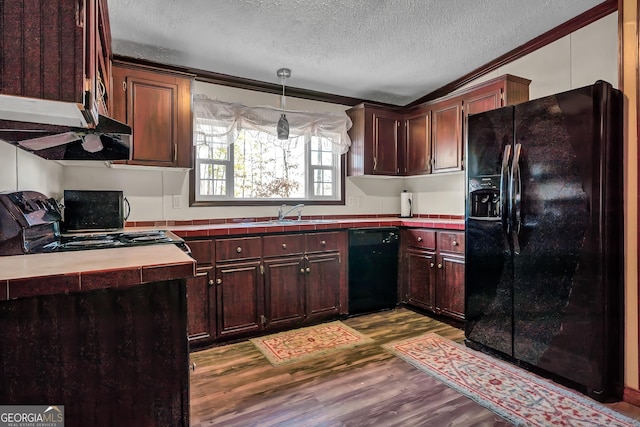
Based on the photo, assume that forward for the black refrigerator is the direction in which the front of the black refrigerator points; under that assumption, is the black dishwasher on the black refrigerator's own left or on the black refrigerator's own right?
on the black refrigerator's own right

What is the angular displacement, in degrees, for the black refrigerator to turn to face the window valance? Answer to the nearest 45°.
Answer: approximately 45° to its right

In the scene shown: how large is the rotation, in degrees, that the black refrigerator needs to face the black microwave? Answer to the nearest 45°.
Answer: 0° — it already faces it

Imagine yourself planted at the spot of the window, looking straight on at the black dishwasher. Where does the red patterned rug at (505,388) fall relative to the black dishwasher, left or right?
right

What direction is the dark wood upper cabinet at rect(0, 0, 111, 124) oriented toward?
to the viewer's right

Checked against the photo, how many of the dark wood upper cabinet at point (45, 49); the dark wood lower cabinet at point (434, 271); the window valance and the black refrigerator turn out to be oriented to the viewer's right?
1

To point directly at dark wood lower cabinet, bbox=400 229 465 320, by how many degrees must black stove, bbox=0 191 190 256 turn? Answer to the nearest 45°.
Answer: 0° — it already faces it

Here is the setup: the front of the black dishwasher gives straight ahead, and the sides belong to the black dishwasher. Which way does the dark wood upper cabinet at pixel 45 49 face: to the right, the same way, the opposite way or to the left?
to the left

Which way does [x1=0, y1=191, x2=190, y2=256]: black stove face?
to the viewer's right

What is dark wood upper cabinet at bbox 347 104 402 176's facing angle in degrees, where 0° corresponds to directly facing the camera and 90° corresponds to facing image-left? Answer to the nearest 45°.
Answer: approximately 315°

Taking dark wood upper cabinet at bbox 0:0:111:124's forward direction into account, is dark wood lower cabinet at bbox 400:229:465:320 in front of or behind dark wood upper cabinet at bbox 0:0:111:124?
in front

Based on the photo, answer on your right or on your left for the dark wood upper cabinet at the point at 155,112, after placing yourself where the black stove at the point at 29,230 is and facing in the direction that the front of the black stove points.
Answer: on your left

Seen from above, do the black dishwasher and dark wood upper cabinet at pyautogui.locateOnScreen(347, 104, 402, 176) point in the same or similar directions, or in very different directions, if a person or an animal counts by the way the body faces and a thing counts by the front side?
same or similar directions

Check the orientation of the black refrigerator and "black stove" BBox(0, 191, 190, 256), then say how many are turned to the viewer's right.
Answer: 1

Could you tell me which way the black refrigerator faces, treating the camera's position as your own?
facing the viewer and to the left of the viewer

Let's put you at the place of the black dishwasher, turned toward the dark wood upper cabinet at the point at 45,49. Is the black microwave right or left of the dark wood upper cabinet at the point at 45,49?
right

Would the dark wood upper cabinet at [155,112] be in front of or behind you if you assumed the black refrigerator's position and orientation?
in front

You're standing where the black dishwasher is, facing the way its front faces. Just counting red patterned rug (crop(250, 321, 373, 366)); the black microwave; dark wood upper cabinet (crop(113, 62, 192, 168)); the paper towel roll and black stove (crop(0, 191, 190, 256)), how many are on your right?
4

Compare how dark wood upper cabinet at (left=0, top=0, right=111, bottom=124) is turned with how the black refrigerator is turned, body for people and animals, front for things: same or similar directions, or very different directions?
very different directions

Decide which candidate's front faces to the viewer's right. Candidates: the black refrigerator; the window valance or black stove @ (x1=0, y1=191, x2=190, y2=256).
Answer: the black stove

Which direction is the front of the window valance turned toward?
toward the camera
